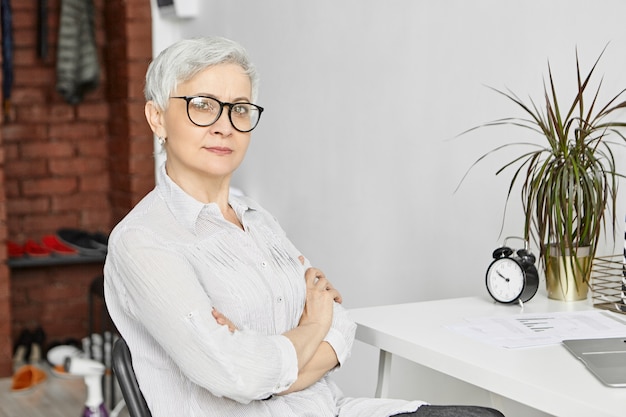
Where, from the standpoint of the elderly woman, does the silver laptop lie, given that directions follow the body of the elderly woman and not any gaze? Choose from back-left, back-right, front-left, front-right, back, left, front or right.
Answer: front-left

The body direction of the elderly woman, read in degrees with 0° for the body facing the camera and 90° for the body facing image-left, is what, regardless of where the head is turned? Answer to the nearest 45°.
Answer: approximately 315°

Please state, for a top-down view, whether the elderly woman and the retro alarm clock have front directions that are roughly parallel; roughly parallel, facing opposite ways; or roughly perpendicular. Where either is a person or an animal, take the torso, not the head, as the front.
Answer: roughly perpendicular

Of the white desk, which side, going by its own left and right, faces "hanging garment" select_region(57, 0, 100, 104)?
right

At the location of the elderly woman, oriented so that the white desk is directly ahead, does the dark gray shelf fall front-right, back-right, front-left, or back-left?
back-left

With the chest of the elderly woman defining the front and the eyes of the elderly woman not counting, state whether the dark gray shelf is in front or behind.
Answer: behind

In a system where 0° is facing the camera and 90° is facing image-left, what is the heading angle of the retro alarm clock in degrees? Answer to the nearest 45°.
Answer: approximately 45°
